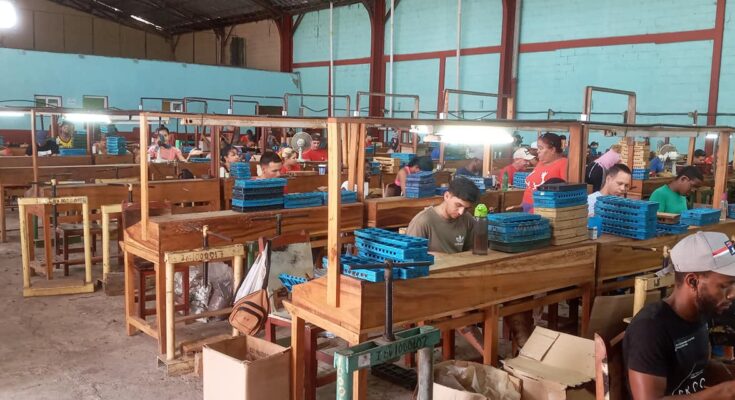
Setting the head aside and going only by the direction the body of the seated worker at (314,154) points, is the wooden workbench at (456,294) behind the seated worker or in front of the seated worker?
in front

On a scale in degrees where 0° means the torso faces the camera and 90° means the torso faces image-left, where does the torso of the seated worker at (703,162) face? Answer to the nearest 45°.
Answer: approximately 45°

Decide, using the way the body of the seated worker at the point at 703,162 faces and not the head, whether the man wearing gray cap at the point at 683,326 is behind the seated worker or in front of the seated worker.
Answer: in front

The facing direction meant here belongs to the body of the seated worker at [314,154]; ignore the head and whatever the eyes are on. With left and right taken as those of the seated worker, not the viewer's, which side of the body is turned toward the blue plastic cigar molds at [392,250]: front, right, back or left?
front

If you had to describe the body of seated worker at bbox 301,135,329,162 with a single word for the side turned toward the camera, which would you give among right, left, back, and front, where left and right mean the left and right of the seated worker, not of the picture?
front

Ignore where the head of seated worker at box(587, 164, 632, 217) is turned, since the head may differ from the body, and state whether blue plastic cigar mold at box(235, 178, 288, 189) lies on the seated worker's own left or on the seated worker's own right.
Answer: on the seated worker's own right
